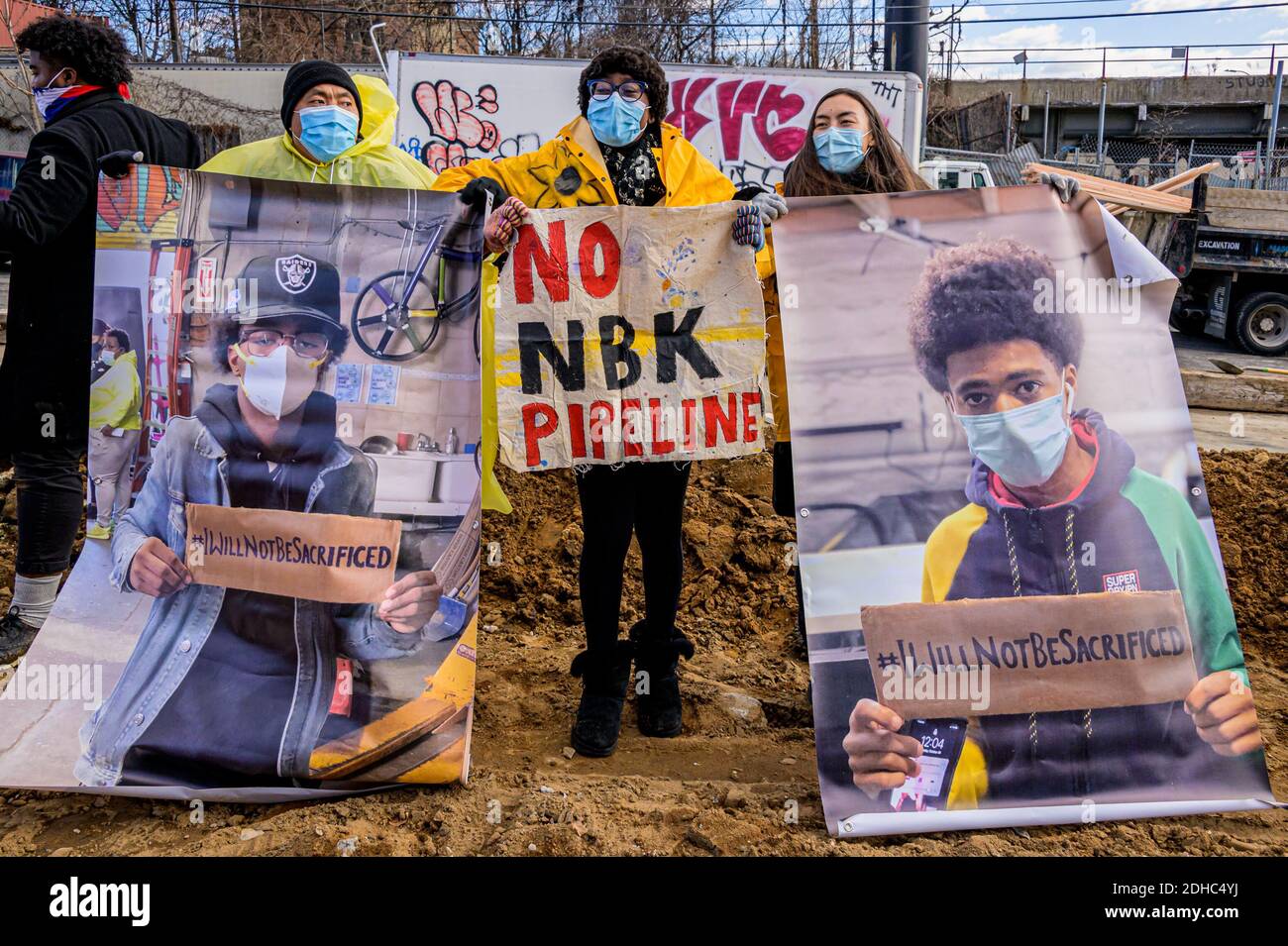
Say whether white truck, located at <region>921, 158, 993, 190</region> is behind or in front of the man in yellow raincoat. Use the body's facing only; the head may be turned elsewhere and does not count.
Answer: behind

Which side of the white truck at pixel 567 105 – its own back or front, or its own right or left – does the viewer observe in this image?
right

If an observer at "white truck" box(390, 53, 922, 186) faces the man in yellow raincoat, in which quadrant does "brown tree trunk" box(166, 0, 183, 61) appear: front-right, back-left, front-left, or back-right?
back-right

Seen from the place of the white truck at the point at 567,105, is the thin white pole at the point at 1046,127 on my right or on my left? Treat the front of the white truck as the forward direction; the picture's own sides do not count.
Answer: on my left

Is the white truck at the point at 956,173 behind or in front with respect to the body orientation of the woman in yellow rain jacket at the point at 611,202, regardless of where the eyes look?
behind
